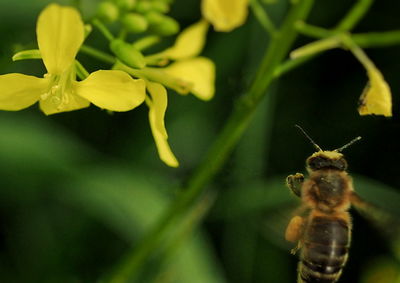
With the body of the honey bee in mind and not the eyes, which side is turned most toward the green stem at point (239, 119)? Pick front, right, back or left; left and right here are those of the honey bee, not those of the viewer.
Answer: left

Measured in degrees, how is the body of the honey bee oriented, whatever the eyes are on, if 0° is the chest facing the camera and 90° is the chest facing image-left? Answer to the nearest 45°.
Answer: approximately 180°

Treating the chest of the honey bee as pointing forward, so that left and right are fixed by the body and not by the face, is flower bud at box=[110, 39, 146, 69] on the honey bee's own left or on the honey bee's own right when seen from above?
on the honey bee's own left

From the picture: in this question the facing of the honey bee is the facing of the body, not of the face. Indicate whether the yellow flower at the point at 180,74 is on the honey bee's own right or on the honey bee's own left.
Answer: on the honey bee's own left
